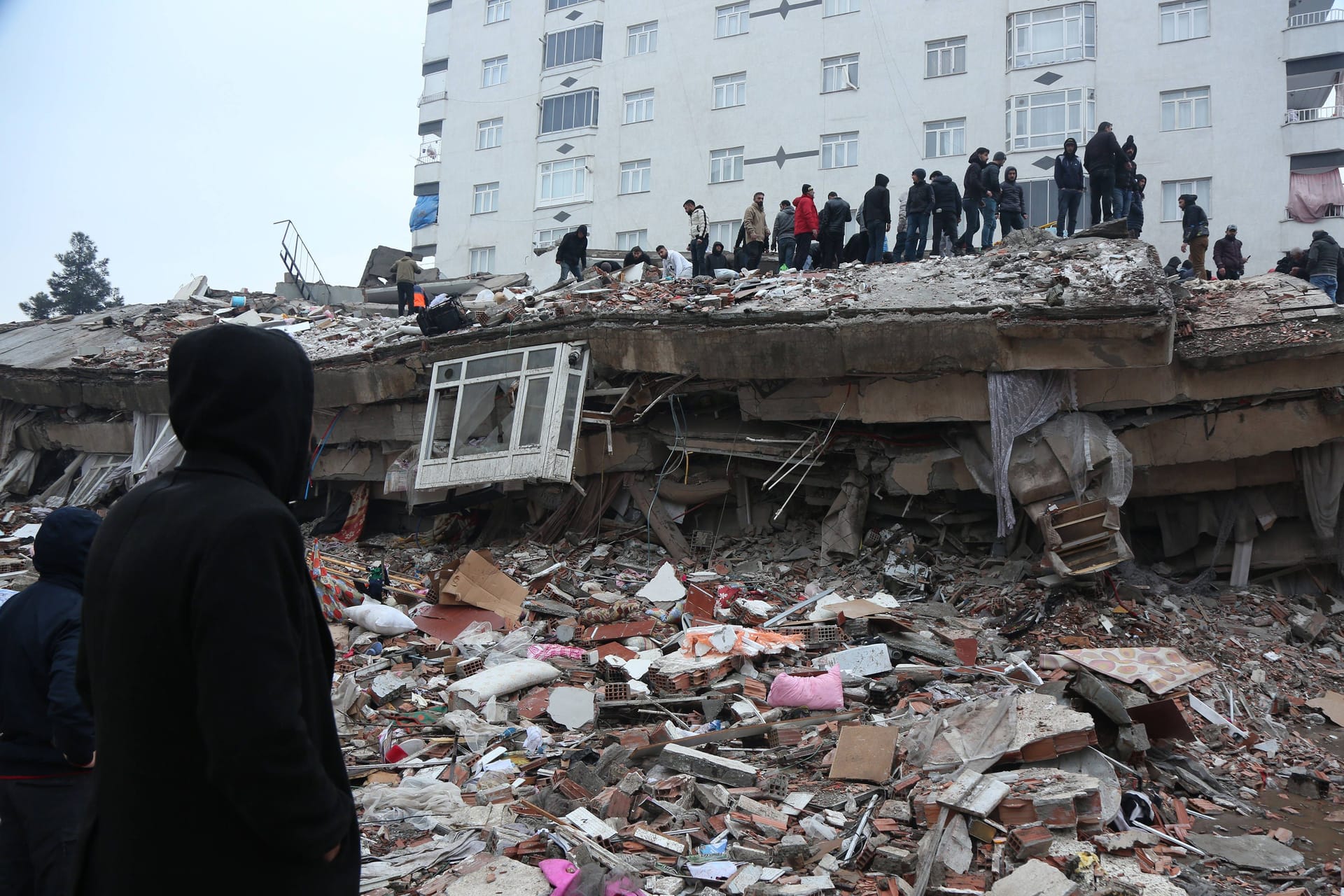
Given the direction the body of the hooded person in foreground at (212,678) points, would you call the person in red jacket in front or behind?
in front

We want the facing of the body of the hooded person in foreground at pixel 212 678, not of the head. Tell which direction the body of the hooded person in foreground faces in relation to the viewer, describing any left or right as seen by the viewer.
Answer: facing away from the viewer and to the right of the viewer

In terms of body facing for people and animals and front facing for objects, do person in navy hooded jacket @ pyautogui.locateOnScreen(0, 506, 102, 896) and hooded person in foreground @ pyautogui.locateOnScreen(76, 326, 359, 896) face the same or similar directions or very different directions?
same or similar directions

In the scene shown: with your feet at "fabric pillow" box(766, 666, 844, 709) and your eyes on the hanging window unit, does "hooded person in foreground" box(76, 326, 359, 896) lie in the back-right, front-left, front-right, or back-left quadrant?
back-left

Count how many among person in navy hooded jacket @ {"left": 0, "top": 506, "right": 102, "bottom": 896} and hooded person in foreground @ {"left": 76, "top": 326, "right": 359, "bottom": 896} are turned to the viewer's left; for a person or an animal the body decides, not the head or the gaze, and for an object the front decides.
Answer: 0

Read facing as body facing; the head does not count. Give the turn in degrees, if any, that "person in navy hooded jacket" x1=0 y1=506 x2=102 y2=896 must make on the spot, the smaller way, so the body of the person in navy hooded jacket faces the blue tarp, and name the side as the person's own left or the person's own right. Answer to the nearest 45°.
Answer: approximately 45° to the person's own left

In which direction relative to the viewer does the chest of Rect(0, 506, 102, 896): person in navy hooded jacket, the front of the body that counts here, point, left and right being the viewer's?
facing away from the viewer and to the right of the viewer

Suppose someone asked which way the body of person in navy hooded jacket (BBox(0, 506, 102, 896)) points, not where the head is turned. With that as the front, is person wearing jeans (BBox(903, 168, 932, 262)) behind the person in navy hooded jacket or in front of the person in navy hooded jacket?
in front

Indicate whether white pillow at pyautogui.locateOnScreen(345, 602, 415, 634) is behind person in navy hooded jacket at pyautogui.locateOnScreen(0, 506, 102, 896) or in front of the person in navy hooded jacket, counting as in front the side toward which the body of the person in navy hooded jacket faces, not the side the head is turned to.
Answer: in front

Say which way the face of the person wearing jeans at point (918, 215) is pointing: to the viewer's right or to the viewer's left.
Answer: to the viewer's left
